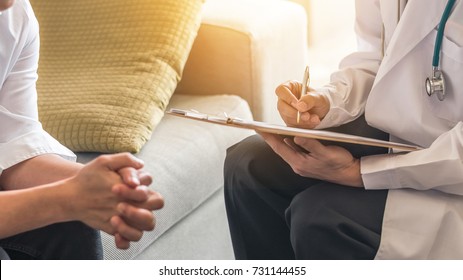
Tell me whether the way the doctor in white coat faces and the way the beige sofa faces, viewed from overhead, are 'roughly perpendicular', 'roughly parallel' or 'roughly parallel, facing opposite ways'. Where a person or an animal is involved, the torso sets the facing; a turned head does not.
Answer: roughly perpendicular

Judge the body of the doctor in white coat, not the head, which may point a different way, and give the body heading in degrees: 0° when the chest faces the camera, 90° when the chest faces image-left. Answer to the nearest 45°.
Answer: approximately 45°

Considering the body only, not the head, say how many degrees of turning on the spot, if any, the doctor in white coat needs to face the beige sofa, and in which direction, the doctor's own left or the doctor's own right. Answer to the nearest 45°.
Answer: approximately 90° to the doctor's own right

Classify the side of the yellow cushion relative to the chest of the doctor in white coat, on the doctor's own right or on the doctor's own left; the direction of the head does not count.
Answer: on the doctor's own right
